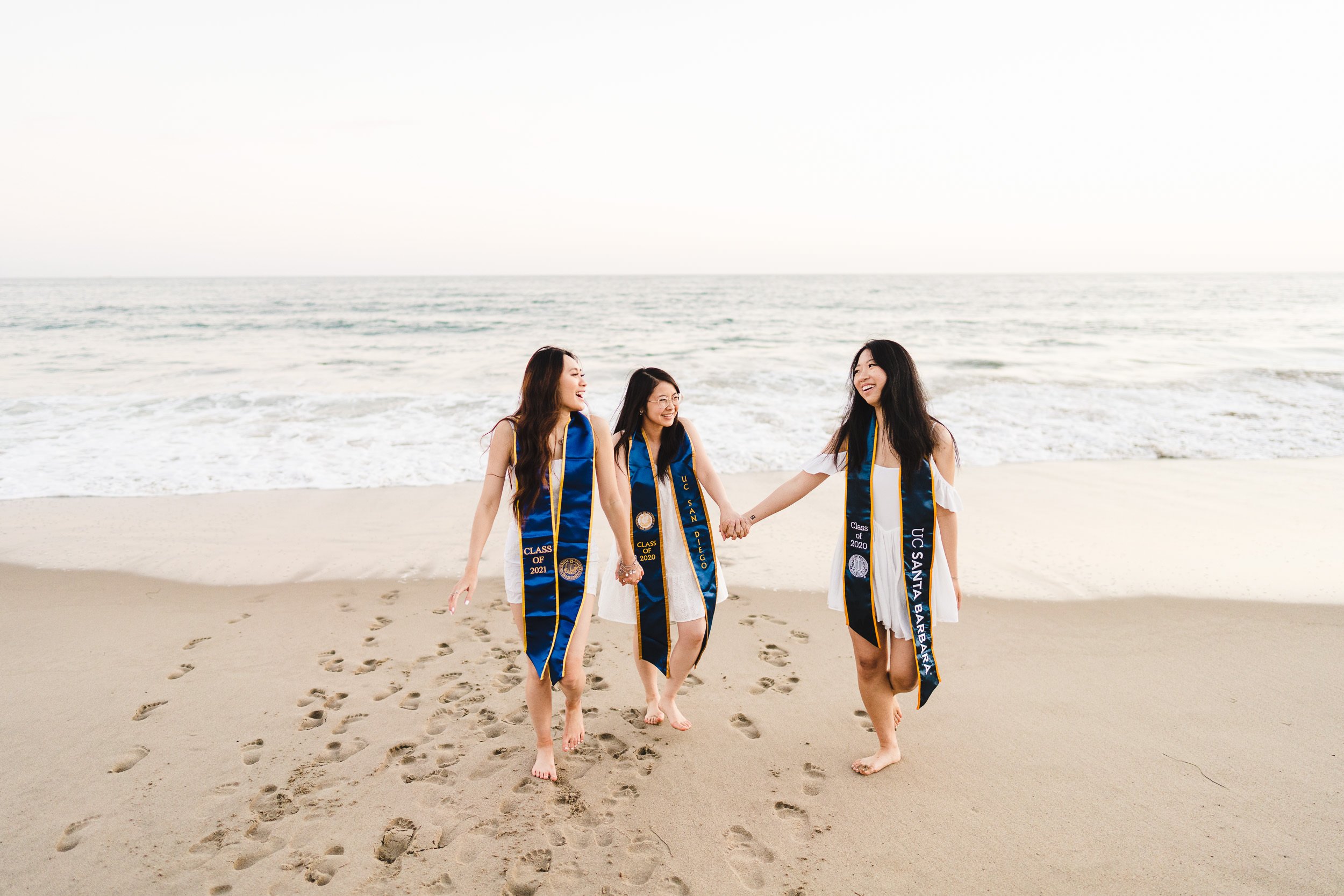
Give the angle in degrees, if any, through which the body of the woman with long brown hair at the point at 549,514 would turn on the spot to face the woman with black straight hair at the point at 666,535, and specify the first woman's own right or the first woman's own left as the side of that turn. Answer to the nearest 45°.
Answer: approximately 135° to the first woman's own left

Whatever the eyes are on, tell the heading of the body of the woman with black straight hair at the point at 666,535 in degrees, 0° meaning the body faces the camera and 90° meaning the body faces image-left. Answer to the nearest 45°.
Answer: approximately 0°

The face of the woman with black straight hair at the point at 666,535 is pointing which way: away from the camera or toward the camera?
toward the camera

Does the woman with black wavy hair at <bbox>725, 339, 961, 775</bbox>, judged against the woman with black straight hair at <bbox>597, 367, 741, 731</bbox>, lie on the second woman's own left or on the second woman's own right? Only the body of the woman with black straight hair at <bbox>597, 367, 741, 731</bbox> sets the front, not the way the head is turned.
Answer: on the second woman's own left

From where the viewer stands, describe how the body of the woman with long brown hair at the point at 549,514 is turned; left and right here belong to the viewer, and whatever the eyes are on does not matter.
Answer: facing the viewer

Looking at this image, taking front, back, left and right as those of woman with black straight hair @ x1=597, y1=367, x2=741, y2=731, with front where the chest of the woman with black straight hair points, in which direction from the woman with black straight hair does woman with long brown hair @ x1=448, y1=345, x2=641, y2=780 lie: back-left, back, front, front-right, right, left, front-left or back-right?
front-right

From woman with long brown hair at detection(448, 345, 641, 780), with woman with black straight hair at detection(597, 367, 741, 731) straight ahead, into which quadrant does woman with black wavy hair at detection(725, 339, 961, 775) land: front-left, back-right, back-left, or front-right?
front-right

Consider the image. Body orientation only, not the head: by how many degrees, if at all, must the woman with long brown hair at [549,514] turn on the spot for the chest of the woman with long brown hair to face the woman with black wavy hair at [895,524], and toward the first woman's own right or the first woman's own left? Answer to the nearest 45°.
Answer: approximately 90° to the first woman's own left

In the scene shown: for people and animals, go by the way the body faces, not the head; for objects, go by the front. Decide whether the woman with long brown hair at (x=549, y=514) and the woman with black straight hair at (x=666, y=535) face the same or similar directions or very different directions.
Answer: same or similar directions

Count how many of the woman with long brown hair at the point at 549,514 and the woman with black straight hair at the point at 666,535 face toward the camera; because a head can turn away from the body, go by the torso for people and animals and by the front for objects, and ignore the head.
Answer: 2
